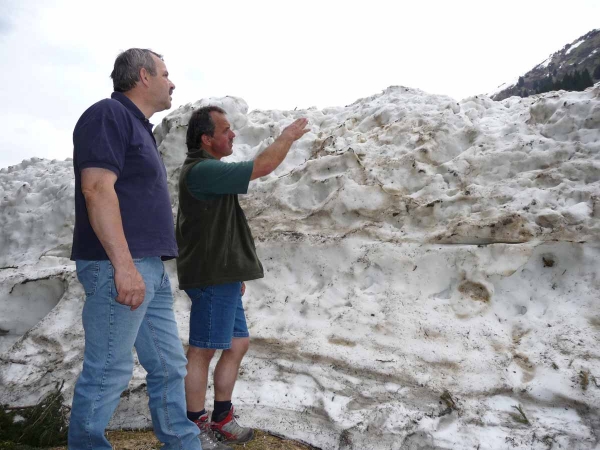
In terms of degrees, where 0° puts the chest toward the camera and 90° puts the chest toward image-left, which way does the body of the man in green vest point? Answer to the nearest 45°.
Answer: approximately 270°

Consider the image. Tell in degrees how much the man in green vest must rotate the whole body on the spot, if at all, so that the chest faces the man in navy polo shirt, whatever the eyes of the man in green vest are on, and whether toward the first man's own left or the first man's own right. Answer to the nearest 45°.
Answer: approximately 135° to the first man's own right

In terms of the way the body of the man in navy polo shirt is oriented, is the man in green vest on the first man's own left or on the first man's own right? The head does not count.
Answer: on the first man's own left

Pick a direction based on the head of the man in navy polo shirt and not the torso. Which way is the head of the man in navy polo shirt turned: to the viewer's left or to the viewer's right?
to the viewer's right

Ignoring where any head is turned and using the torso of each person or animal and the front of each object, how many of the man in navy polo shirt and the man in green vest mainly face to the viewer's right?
2

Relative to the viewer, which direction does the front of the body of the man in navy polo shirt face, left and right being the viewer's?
facing to the right of the viewer

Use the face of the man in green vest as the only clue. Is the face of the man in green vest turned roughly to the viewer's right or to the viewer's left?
to the viewer's right
